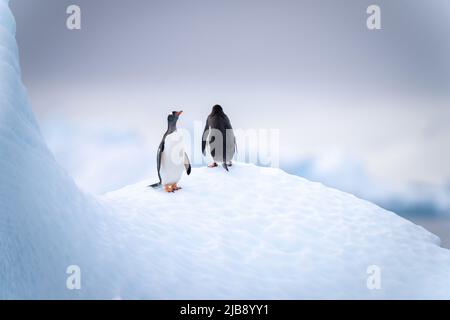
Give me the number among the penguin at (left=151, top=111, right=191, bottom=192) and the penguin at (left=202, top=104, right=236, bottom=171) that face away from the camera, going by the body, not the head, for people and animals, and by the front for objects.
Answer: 1

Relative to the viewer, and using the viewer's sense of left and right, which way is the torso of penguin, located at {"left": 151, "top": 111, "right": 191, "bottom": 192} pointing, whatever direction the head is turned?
facing the viewer and to the right of the viewer

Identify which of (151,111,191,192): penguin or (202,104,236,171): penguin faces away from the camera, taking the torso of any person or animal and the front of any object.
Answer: (202,104,236,171): penguin

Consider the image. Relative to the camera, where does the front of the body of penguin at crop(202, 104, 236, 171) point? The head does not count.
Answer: away from the camera
